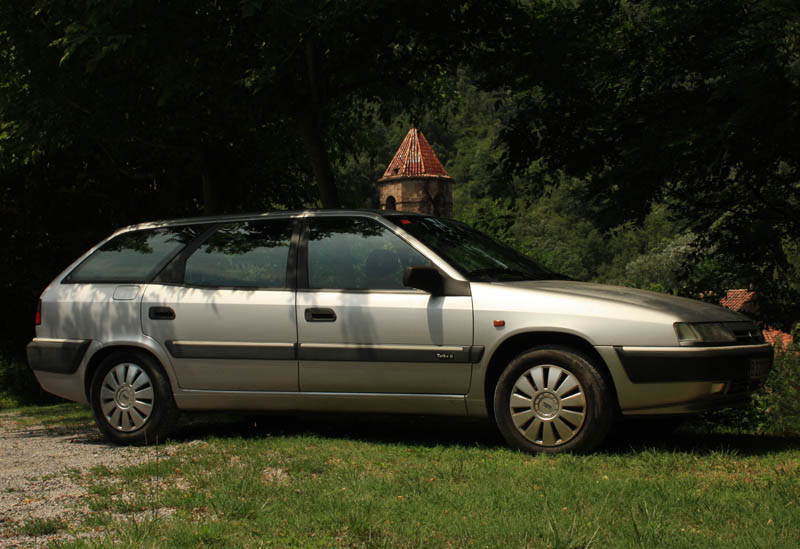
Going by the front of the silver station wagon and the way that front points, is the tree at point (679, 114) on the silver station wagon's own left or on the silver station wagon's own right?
on the silver station wagon's own left

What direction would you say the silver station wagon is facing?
to the viewer's right

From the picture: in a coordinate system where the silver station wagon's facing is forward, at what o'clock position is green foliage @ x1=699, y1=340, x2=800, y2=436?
The green foliage is roughly at 11 o'clock from the silver station wagon.

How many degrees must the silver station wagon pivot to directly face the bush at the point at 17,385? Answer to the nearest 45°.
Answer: approximately 135° to its left
